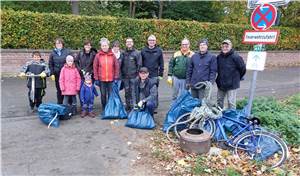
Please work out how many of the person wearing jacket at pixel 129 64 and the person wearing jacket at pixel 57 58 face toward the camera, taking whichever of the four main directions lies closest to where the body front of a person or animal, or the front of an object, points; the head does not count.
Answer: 2

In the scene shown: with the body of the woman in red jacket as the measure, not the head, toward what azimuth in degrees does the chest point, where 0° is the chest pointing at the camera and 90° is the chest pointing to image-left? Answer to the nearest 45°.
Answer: approximately 0°

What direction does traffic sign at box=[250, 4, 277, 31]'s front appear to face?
toward the camera

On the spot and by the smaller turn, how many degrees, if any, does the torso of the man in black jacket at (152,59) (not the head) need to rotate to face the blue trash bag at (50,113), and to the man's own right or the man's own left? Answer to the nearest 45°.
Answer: approximately 45° to the man's own right

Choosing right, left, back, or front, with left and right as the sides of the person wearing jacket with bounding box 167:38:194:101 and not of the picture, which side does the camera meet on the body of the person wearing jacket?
front

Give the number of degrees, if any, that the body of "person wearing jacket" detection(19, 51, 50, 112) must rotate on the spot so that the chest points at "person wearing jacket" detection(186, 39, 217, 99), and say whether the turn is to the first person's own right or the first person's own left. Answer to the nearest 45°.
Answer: approximately 45° to the first person's own left

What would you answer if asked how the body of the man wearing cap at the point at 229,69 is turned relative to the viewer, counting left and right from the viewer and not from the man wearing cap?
facing the viewer and to the left of the viewer

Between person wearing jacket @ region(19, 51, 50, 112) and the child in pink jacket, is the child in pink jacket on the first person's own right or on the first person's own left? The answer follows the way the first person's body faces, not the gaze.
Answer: on the first person's own left

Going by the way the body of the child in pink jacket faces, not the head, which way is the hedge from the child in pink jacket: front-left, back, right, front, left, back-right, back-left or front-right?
back

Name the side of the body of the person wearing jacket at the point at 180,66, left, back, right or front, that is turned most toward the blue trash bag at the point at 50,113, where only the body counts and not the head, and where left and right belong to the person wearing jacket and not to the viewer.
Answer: right
